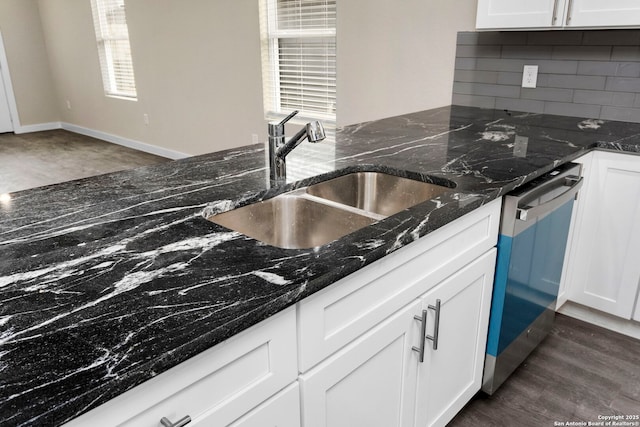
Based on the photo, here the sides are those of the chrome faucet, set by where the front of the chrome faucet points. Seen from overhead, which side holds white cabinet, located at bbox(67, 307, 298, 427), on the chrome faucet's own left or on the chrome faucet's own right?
on the chrome faucet's own right

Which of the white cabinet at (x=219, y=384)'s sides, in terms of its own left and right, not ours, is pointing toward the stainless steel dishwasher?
left

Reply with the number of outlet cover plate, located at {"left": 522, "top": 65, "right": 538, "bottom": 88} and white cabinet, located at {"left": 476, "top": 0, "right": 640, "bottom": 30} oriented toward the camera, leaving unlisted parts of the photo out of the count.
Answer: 2

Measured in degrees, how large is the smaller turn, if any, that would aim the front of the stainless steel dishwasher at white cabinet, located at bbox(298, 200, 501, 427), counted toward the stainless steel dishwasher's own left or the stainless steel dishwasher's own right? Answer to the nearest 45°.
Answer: approximately 45° to the stainless steel dishwasher's own right

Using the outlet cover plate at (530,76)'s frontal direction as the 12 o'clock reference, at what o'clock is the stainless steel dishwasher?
The stainless steel dishwasher is roughly at 12 o'clock from the outlet cover plate.
